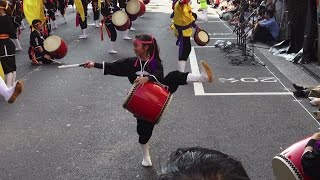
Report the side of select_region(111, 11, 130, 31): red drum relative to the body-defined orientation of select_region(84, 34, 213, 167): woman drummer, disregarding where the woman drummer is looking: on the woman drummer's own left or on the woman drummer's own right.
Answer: on the woman drummer's own right

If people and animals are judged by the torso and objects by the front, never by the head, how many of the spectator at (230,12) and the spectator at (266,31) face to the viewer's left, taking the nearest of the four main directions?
2

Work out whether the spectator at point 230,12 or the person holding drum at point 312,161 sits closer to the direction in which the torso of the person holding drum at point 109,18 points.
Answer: the person holding drum

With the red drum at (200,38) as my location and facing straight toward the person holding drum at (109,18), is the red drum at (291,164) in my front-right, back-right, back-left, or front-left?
back-left

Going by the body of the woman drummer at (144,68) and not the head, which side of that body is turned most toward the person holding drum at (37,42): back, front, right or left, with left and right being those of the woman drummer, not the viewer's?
right

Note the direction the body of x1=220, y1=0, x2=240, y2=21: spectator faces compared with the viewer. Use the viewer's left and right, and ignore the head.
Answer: facing to the left of the viewer

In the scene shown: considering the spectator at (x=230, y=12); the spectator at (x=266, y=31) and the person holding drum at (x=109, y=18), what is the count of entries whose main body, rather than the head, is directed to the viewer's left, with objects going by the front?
2

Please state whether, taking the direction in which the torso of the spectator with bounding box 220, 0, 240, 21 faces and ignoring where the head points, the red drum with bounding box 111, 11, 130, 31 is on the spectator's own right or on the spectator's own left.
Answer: on the spectator's own left

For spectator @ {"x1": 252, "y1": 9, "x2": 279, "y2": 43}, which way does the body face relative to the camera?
to the viewer's left
